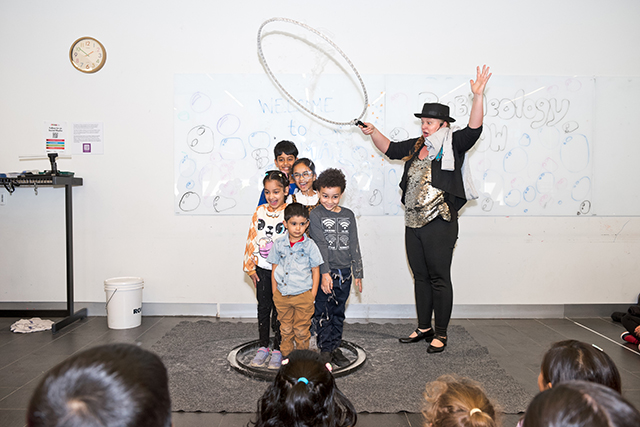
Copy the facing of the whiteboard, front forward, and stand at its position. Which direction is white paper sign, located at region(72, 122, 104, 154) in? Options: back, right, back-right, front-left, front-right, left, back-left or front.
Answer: right

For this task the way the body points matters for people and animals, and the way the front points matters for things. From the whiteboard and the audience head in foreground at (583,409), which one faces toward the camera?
the whiteboard

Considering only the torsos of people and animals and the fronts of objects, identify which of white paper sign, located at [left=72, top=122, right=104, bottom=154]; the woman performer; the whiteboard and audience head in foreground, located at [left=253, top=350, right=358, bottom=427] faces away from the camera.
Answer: the audience head in foreground

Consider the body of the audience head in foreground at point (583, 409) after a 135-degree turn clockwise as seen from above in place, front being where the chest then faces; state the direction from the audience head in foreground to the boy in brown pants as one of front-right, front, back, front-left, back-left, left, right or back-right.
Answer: back

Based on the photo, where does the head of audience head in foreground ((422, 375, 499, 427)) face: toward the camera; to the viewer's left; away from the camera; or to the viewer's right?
away from the camera

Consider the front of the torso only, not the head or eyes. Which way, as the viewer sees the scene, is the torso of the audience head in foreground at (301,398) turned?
away from the camera

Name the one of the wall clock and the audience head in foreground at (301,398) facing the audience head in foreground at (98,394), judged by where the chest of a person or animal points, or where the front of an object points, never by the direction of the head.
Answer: the wall clock

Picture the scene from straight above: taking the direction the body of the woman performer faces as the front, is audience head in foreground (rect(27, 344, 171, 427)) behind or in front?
in front

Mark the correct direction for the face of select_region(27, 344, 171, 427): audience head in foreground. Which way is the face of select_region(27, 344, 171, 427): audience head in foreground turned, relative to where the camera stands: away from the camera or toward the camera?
away from the camera

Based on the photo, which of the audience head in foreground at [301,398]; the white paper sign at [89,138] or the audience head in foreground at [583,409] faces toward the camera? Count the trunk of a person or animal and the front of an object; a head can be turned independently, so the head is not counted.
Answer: the white paper sign

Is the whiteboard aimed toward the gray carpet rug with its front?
yes

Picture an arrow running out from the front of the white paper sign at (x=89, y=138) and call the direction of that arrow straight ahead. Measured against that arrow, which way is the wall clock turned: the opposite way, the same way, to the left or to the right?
the same way

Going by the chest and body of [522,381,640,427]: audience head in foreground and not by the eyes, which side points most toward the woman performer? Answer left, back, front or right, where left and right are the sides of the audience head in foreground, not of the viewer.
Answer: front

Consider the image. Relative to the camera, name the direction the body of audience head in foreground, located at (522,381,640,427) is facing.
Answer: away from the camera

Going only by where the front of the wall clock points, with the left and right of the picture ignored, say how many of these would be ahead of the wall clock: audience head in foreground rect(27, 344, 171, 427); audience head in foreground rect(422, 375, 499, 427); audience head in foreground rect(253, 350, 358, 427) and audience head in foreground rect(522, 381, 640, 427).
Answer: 4

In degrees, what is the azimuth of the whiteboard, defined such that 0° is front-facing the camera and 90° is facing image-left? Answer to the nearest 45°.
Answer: approximately 0°

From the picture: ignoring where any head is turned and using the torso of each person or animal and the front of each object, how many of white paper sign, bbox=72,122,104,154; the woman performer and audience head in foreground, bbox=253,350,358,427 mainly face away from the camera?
1

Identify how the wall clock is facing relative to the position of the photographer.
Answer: facing the viewer

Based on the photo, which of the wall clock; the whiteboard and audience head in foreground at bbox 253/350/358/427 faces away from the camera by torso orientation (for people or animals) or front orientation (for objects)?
the audience head in foreground

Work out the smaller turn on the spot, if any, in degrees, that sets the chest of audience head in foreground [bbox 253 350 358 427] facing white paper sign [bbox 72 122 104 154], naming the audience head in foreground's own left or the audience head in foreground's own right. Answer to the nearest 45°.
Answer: approximately 45° to the audience head in foreground's own left
